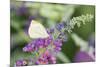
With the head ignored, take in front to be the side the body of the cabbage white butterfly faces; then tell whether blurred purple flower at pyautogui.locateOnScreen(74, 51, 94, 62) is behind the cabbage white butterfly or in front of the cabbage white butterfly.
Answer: in front

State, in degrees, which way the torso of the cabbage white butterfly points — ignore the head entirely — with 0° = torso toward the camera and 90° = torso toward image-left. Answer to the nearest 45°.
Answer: approximately 270°
